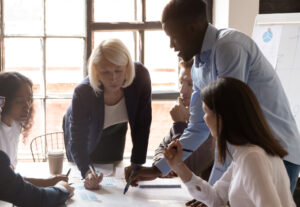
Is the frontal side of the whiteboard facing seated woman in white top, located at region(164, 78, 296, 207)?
yes

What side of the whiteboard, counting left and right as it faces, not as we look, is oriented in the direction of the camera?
front

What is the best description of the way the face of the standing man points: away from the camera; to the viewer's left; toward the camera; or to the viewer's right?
to the viewer's left

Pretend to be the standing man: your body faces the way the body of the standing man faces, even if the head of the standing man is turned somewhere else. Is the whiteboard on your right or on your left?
on your right

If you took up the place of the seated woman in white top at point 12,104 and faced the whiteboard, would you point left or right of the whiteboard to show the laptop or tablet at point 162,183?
right

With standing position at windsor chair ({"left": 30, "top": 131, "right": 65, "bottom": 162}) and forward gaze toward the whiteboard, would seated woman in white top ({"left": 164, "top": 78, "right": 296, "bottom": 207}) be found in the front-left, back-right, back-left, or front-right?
front-right

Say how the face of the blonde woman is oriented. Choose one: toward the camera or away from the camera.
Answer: toward the camera

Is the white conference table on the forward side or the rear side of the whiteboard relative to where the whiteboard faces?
on the forward side

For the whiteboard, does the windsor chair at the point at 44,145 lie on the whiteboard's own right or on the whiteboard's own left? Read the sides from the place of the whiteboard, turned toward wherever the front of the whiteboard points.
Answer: on the whiteboard's own right

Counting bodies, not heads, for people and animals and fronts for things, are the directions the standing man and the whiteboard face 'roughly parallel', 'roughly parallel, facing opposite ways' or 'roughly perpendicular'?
roughly perpendicular

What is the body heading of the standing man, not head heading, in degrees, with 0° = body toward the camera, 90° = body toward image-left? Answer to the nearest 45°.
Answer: approximately 90°
